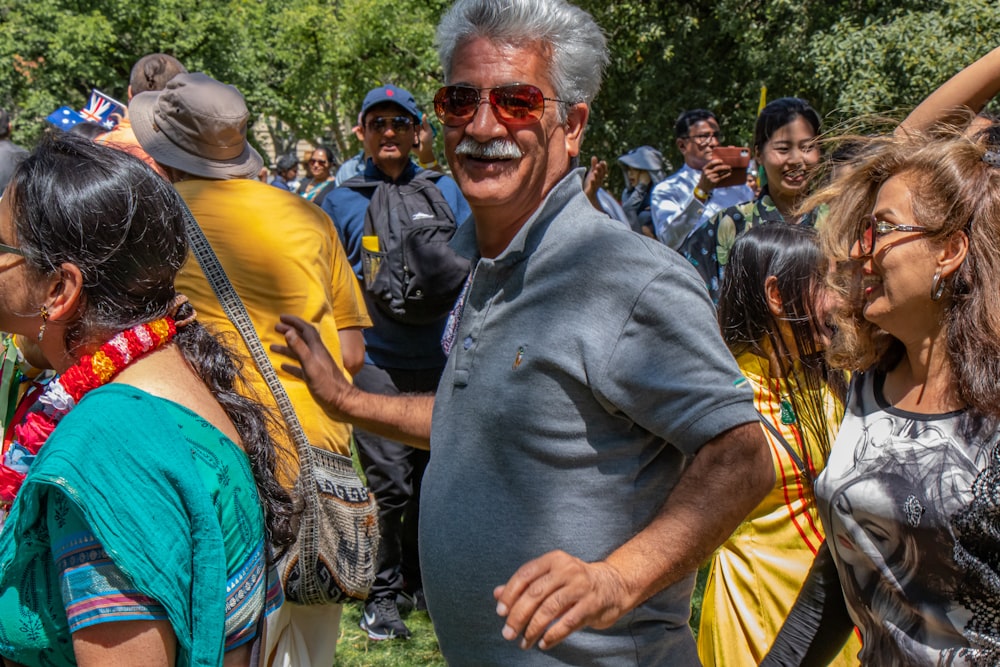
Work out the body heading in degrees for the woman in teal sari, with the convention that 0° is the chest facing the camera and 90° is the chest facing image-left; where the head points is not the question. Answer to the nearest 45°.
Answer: approximately 135°

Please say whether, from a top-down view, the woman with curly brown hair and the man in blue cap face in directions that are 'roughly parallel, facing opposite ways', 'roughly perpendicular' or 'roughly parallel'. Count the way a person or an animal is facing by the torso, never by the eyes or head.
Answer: roughly perpendicular

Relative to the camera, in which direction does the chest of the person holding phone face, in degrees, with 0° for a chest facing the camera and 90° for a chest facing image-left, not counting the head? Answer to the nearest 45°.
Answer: approximately 315°

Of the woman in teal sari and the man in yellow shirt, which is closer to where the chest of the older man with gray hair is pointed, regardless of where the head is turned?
the woman in teal sari

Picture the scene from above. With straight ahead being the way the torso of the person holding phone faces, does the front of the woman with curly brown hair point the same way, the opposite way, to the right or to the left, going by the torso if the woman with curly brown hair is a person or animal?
to the right

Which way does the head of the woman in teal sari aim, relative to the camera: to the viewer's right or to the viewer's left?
to the viewer's left

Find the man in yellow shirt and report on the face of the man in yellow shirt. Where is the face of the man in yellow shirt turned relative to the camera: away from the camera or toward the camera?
away from the camera

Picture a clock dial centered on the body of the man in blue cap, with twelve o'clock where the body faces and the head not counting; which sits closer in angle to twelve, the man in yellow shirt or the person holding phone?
the man in yellow shirt

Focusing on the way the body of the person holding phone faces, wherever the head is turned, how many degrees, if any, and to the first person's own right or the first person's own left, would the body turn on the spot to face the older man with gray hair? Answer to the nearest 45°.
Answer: approximately 45° to the first person's own right

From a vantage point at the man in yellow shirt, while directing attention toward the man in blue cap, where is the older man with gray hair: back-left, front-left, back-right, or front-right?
back-right

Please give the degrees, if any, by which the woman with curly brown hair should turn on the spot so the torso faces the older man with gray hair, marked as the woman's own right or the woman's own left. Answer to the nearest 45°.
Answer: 0° — they already face them

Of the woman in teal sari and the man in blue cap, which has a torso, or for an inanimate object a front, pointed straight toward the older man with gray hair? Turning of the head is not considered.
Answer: the man in blue cap
